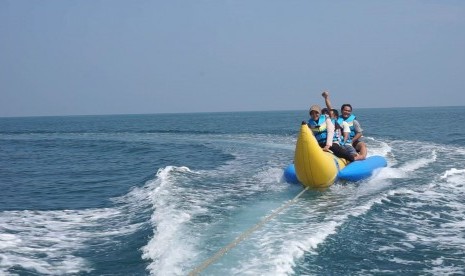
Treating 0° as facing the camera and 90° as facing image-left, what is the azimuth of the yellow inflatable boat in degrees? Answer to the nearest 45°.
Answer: approximately 45°

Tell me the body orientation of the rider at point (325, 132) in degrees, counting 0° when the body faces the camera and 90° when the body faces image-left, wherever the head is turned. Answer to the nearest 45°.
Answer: approximately 45°
